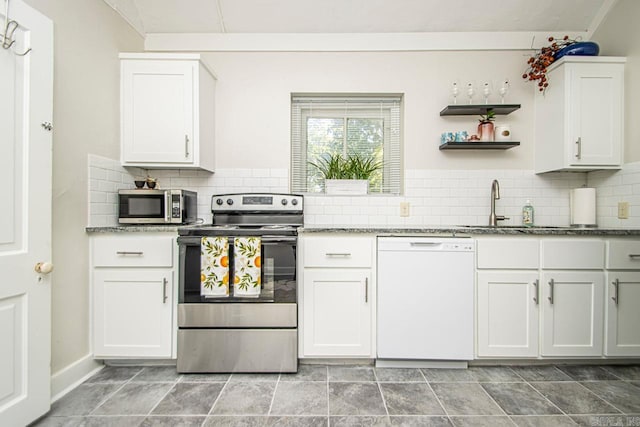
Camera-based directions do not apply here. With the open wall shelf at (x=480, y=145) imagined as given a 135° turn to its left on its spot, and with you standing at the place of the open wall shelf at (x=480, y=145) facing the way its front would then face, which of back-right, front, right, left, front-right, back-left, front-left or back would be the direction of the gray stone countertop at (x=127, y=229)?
back

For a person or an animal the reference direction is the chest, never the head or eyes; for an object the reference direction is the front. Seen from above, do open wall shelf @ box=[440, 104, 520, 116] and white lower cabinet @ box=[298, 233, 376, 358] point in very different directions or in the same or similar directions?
same or similar directions

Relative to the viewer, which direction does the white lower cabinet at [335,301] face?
toward the camera

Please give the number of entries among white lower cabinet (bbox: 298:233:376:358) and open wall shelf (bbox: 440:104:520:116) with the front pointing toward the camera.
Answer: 2

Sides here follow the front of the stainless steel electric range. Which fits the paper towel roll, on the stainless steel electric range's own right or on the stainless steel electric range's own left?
on the stainless steel electric range's own left

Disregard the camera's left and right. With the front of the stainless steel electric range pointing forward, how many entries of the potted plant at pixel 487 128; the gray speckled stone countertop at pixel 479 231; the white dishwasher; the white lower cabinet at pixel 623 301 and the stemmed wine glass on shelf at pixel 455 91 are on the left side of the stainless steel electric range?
5

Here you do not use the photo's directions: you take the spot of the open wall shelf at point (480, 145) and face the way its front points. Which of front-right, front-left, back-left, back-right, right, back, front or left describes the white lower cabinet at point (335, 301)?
front-right

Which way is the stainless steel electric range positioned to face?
toward the camera

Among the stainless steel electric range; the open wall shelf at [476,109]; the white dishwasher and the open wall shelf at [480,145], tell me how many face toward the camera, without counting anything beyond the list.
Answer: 4
